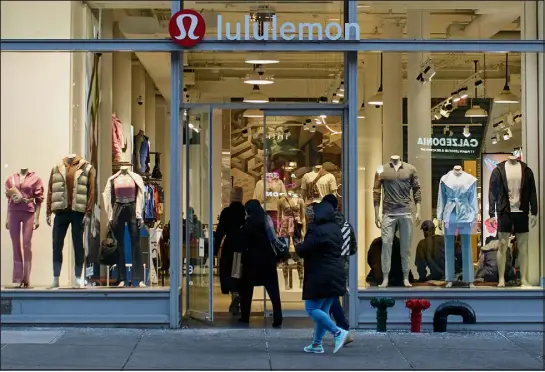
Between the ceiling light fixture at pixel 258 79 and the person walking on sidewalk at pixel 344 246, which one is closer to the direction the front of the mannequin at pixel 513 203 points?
the person walking on sidewalk

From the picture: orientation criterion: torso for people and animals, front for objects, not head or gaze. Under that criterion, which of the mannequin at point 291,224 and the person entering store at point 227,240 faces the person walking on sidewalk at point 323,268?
the mannequin

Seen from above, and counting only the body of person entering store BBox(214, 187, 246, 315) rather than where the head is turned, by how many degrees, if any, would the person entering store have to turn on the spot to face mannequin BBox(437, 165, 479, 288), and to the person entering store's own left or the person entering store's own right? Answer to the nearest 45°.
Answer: approximately 45° to the person entering store's own right

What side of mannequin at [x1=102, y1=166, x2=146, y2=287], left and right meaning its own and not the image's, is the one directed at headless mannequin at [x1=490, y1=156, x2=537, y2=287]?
left

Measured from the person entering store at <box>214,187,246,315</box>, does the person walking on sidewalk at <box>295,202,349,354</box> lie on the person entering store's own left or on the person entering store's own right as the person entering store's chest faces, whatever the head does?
on the person entering store's own right

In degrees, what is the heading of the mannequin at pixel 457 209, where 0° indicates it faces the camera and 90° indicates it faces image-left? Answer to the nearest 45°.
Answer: approximately 0°
